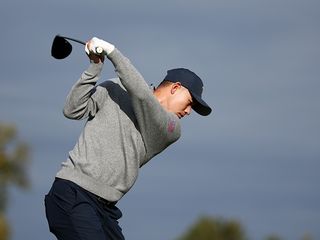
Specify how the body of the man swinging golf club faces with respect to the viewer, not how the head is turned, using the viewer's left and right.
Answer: facing the viewer and to the right of the viewer
